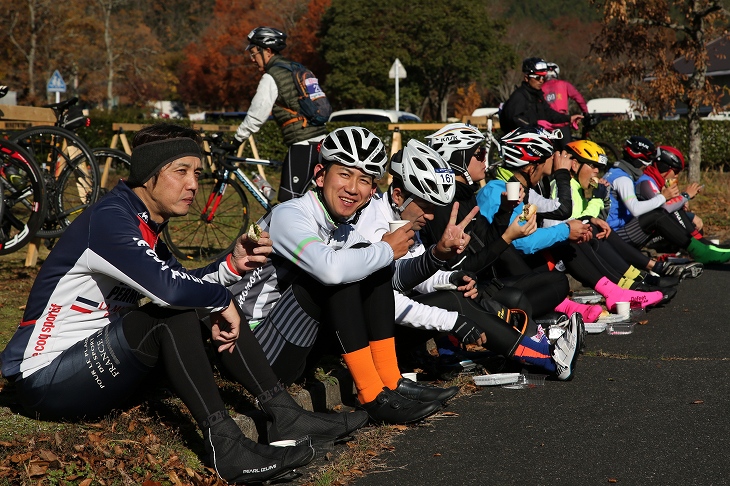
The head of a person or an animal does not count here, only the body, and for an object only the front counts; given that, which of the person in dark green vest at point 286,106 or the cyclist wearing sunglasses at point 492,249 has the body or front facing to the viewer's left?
the person in dark green vest

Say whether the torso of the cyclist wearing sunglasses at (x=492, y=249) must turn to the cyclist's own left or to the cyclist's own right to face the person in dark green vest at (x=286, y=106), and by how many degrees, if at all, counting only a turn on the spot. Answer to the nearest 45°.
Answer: approximately 135° to the cyclist's own left

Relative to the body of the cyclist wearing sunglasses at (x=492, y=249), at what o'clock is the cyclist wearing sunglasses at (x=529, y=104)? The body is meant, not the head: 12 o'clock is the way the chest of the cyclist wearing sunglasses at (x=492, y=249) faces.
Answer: the cyclist wearing sunglasses at (x=529, y=104) is roughly at 9 o'clock from the cyclist wearing sunglasses at (x=492, y=249).

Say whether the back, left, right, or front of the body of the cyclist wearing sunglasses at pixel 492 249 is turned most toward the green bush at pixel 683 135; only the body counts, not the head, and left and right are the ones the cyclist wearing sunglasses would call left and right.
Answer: left

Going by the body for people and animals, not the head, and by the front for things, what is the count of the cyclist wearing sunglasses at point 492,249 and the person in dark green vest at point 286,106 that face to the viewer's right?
1

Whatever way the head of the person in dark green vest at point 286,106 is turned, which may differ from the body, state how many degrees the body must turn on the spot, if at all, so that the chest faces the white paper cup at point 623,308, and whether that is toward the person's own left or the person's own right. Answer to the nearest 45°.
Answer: approximately 135° to the person's own left

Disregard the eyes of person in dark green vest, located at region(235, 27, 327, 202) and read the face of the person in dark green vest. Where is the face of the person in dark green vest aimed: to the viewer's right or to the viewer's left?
to the viewer's left

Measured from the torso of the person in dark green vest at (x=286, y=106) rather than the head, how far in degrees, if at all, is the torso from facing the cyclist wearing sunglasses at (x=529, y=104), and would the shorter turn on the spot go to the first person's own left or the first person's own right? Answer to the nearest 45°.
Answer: approximately 135° to the first person's own right

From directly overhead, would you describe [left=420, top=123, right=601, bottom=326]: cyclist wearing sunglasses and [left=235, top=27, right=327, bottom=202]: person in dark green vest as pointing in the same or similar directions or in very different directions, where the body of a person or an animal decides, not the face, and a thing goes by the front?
very different directions

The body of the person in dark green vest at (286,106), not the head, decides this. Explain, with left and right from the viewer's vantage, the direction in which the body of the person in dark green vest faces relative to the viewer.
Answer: facing to the left of the viewer

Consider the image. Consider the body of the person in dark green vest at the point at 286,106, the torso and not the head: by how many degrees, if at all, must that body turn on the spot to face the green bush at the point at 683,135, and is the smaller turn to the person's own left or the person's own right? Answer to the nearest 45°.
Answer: approximately 135° to the person's own right

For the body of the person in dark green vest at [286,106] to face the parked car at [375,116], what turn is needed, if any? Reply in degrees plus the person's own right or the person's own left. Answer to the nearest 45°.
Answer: approximately 90° to the person's own right

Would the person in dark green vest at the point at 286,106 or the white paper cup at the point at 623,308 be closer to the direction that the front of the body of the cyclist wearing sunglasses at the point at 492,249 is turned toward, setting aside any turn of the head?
the white paper cup

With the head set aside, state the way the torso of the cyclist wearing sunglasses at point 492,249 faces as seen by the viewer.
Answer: to the viewer's right
